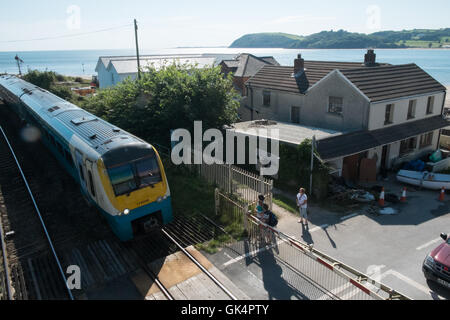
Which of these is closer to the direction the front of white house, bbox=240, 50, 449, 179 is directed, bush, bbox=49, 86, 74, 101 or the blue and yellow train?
the blue and yellow train

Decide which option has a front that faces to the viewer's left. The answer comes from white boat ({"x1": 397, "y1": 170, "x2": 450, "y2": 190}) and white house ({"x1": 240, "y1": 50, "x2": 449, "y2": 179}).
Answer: the white boat

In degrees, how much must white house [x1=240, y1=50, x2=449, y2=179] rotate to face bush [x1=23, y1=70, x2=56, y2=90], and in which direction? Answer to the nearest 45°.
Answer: approximately 135° to its right

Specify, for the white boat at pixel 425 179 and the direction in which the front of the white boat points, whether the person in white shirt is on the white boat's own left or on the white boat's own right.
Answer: on the white boat's own left

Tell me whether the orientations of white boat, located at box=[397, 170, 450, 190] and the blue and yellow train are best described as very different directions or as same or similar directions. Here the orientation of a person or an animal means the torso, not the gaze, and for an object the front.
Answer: very different directions

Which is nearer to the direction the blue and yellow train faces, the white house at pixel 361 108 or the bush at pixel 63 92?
the white house

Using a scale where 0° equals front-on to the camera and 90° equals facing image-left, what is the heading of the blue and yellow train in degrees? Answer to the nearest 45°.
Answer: approximately 315°

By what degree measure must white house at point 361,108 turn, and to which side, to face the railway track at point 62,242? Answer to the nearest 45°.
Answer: approximately 90° to its right

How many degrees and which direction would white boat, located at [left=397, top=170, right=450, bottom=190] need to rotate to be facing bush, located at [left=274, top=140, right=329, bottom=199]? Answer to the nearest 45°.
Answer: approximately 45° to its left

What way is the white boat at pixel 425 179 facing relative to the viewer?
to the viewer's left
